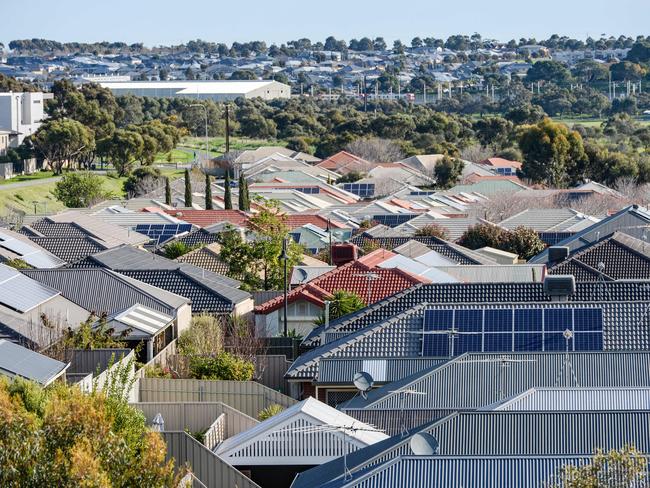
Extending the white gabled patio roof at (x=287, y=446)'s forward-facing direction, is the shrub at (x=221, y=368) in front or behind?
behind

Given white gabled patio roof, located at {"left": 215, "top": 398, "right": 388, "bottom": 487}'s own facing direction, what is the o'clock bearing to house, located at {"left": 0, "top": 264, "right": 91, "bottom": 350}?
house, located at {"left": 0, "top": 264, "right": 91, "bottom": 350} is roughly at 5 o'clock from white gabled patio roof, located at {"left": 215, "top": 398, "right": 388, "bottom": 487}.

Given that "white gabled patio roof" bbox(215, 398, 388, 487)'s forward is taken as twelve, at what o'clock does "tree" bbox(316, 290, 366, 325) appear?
The tree is roughly at 6 o'clock from the white gabled patio roof.

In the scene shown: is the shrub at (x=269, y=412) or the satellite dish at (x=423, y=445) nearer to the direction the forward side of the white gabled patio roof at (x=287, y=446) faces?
the satellite dish

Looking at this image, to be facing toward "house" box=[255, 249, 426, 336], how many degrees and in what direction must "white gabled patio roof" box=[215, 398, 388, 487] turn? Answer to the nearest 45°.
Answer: approximately 180°

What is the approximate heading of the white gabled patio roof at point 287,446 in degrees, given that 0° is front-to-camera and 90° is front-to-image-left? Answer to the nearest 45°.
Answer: approximately 0°

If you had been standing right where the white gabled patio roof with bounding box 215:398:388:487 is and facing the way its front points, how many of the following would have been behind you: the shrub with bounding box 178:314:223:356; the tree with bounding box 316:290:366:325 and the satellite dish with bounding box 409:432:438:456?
2

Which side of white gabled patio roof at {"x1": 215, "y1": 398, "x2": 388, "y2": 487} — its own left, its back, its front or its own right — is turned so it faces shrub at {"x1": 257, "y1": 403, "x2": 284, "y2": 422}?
back

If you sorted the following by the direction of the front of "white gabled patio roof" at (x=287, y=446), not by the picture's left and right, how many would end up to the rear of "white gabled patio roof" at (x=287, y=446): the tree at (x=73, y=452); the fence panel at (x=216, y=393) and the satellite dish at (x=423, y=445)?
1

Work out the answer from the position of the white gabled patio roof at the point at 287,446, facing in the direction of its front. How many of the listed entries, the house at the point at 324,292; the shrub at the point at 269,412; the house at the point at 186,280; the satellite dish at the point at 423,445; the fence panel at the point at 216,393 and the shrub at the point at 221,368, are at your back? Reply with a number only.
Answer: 5

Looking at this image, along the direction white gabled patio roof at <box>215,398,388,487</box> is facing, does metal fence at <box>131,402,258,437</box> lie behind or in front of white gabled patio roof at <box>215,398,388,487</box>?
behind
